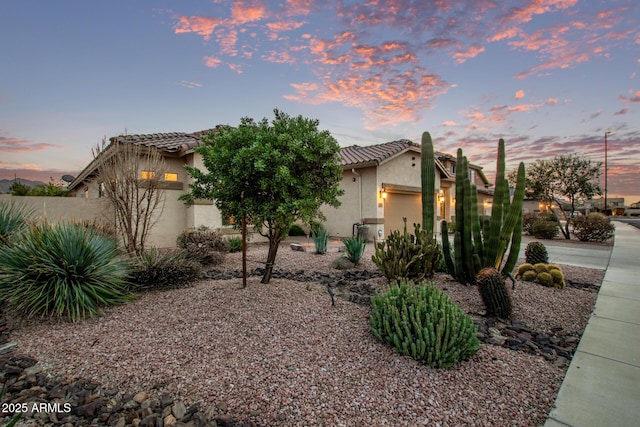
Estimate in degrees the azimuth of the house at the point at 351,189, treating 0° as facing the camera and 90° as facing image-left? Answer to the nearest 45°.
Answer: approximately 315°

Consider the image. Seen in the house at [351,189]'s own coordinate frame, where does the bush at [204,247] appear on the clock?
The bush is roughly at 3 o'clock from the house.

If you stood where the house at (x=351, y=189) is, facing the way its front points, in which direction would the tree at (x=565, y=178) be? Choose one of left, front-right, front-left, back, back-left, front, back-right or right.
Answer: front-left

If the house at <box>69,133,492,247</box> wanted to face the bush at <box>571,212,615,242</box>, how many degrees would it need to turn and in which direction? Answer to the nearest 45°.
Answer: approximately 45° to its left

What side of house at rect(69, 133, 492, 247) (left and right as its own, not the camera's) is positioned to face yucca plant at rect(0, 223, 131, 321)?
right

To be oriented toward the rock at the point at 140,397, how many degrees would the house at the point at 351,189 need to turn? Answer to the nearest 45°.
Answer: approximately 45° to its right

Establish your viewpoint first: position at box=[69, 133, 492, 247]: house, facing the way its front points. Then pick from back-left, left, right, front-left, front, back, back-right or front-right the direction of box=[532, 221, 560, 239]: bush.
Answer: front-left
